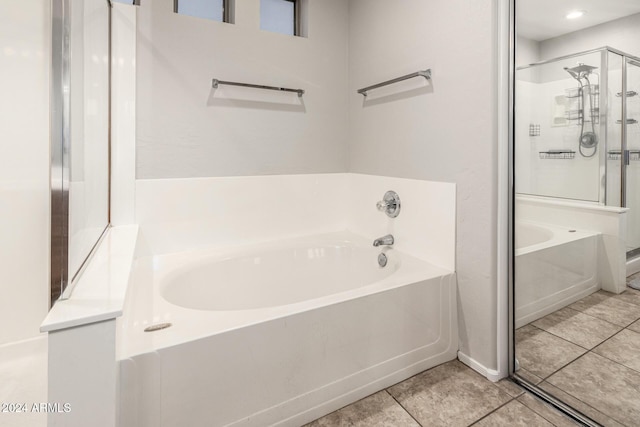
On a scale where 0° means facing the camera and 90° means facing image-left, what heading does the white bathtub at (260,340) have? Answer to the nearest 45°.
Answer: approximately 315°

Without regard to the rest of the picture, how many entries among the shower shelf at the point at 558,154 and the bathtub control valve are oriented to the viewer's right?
0

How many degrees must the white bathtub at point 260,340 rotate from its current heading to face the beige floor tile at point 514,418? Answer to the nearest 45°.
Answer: approximately 45° to its left
